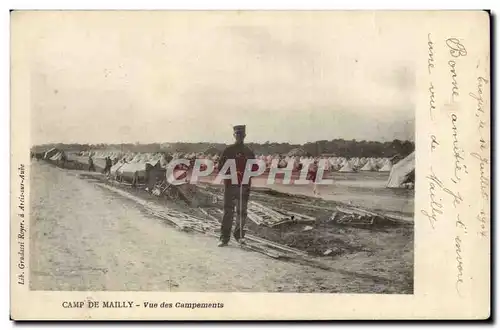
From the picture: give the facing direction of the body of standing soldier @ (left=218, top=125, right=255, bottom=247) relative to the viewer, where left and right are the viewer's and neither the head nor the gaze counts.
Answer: facing the viewer
